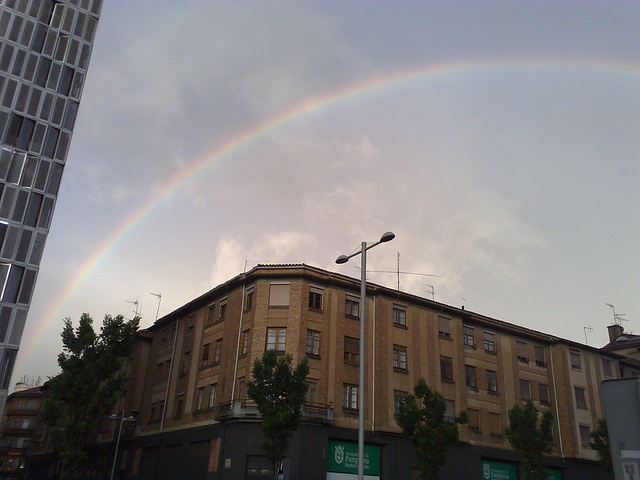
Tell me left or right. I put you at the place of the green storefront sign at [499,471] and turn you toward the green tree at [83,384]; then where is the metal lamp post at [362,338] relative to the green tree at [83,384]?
left

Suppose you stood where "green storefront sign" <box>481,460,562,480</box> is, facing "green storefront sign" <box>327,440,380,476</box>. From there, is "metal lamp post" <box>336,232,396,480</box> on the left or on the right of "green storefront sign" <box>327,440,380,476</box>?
left

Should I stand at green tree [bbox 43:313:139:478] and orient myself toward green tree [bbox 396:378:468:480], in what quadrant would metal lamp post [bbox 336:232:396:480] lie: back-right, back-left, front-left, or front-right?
front-right
